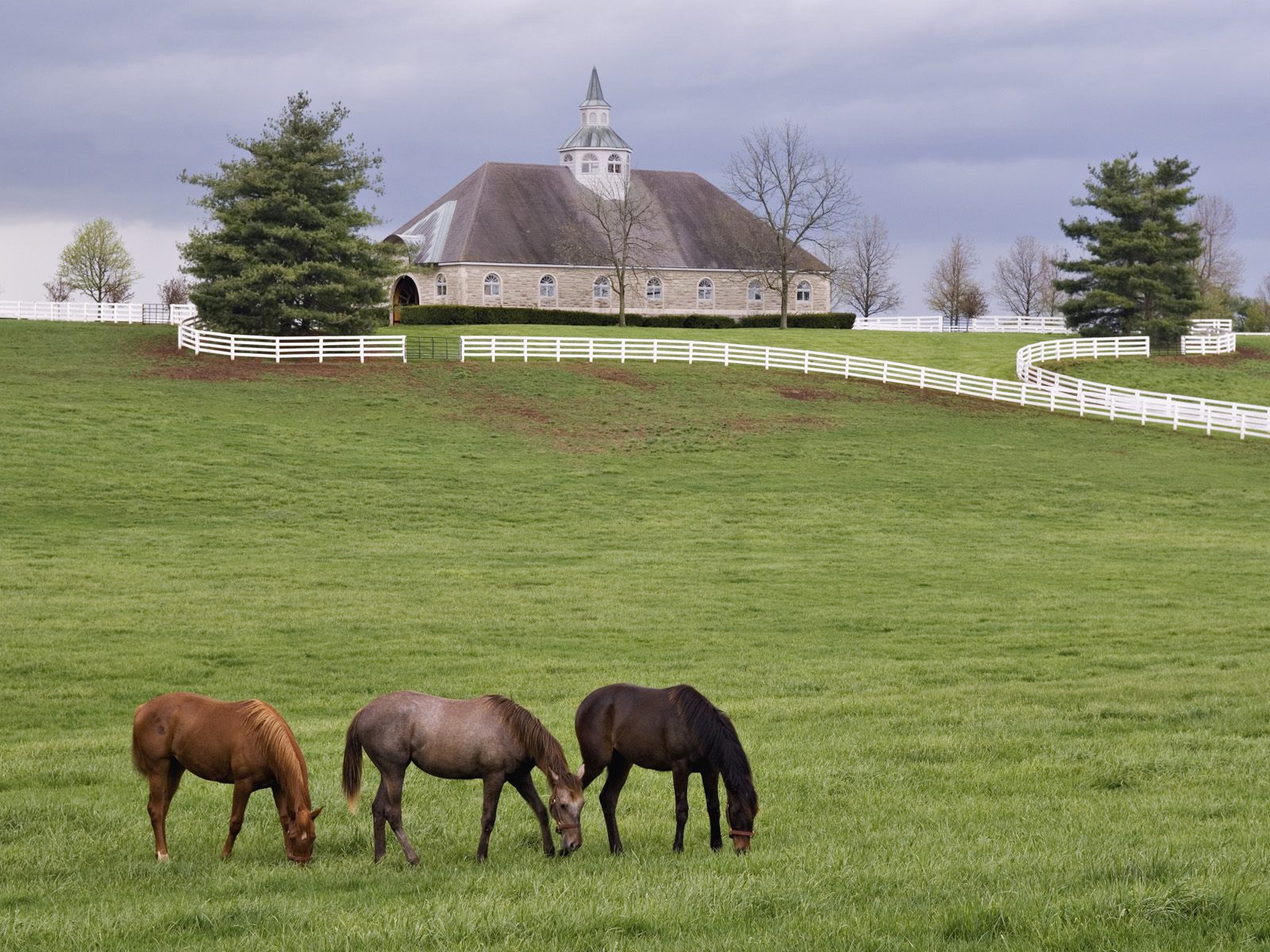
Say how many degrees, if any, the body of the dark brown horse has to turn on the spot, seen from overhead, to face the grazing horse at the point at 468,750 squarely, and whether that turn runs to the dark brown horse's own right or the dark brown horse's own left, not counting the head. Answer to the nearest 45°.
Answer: approximately 180°

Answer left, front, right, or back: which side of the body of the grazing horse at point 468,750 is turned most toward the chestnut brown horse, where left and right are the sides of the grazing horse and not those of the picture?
back

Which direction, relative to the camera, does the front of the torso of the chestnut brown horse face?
to the viewer's right

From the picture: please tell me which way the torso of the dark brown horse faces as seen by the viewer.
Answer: to the viewer's right

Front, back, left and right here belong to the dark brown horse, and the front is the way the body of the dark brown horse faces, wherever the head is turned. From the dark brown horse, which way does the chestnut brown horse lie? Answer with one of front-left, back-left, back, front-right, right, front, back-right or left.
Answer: back

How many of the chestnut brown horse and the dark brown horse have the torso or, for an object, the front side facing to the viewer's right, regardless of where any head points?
2

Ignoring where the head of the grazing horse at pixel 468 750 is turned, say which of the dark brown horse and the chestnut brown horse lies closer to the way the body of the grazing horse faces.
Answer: the dark brown horse

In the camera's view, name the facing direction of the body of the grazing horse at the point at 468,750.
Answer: to the viewer's right
